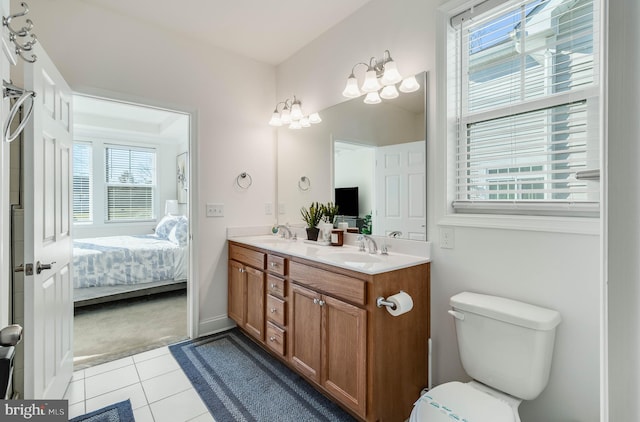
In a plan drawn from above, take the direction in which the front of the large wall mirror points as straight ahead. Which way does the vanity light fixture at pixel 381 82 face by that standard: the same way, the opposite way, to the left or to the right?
the same way

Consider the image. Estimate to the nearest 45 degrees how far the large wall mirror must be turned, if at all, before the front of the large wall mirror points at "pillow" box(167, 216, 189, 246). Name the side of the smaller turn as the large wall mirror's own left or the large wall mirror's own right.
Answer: approximately 90° to the large wall mirror's own right

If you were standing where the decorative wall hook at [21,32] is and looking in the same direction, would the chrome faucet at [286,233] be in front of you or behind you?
in front

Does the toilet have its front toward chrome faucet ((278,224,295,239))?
no

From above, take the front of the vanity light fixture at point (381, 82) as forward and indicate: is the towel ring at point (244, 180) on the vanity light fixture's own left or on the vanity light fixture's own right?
on the vanity light fixture's own right

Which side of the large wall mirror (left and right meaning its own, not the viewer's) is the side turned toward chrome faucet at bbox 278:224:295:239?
right

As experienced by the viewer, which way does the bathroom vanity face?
facing the viewer and to the left of the viewer

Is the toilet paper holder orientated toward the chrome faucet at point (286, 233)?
no

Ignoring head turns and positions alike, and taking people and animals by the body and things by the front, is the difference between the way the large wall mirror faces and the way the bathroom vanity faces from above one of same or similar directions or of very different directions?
same or similar directions

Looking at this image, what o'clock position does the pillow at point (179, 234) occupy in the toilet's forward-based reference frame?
The pillow is roughly at 2 o'clock from the toilet.

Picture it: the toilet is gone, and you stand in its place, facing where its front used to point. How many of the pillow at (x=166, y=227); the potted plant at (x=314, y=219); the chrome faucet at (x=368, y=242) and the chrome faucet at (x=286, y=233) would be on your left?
0

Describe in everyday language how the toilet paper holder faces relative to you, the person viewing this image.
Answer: facing the viewer and to the right of the viewer

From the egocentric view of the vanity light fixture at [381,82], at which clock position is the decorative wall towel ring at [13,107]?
The decorative wall towel ring is roughly at 12 o'clock from the vanity light fixture.

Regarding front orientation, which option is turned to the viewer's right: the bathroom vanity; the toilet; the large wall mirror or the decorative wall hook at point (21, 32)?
the decorative wall hook

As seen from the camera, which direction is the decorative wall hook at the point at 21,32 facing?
to the viewer's right

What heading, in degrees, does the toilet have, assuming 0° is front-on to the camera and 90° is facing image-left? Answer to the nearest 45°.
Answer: approximately 45°
